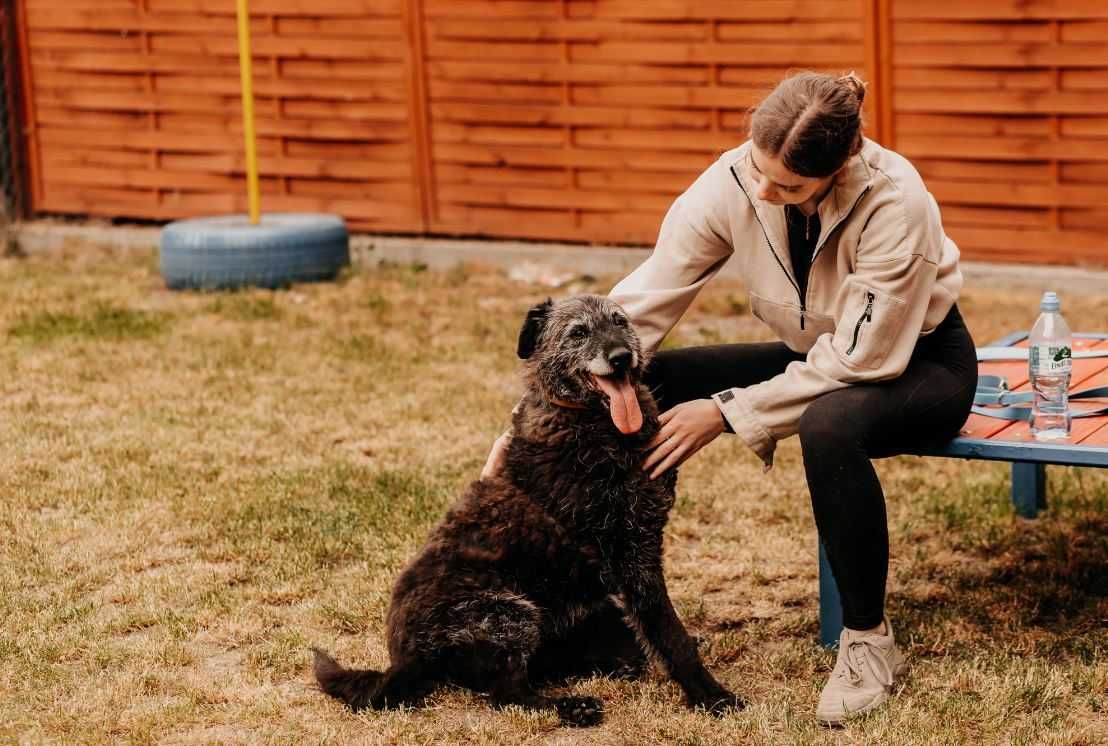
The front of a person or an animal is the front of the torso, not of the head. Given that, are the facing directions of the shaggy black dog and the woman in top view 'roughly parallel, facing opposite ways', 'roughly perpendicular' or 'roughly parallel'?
roughly perpendicular

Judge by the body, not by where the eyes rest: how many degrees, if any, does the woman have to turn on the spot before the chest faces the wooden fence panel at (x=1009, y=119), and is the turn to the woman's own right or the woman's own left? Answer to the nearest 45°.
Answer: approximately 135° to the woman's own right

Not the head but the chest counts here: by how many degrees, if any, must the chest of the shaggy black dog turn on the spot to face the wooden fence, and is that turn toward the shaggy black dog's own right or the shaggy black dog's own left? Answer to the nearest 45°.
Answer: approximately 135° to the shaggy black dog's own left

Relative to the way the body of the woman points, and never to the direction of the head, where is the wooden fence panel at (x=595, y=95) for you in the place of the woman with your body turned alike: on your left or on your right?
on your right

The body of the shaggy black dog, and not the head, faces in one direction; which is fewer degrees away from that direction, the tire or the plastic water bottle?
the plastic water bottle

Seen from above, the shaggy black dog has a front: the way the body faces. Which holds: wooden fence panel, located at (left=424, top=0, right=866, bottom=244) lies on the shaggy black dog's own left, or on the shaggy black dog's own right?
on the shaggy black dog's own left

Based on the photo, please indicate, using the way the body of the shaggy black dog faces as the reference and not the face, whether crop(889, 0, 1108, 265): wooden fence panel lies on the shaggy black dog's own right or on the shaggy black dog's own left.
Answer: on the shaggy black dog's own left

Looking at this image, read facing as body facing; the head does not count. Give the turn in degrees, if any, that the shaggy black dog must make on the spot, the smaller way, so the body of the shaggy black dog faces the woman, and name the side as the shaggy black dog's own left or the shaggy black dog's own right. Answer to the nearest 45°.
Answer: approximately 45° to the shaggy black dog's own left

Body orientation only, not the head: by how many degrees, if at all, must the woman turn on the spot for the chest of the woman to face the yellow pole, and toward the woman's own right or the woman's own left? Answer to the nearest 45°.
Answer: approximately 90° to the woman's own right

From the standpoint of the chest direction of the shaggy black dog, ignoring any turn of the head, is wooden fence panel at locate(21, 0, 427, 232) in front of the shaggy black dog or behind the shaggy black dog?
behind

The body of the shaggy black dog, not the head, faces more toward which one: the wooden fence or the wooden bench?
the wooden bench

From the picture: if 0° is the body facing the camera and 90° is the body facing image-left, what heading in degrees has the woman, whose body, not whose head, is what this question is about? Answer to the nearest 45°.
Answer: approximately 45°
